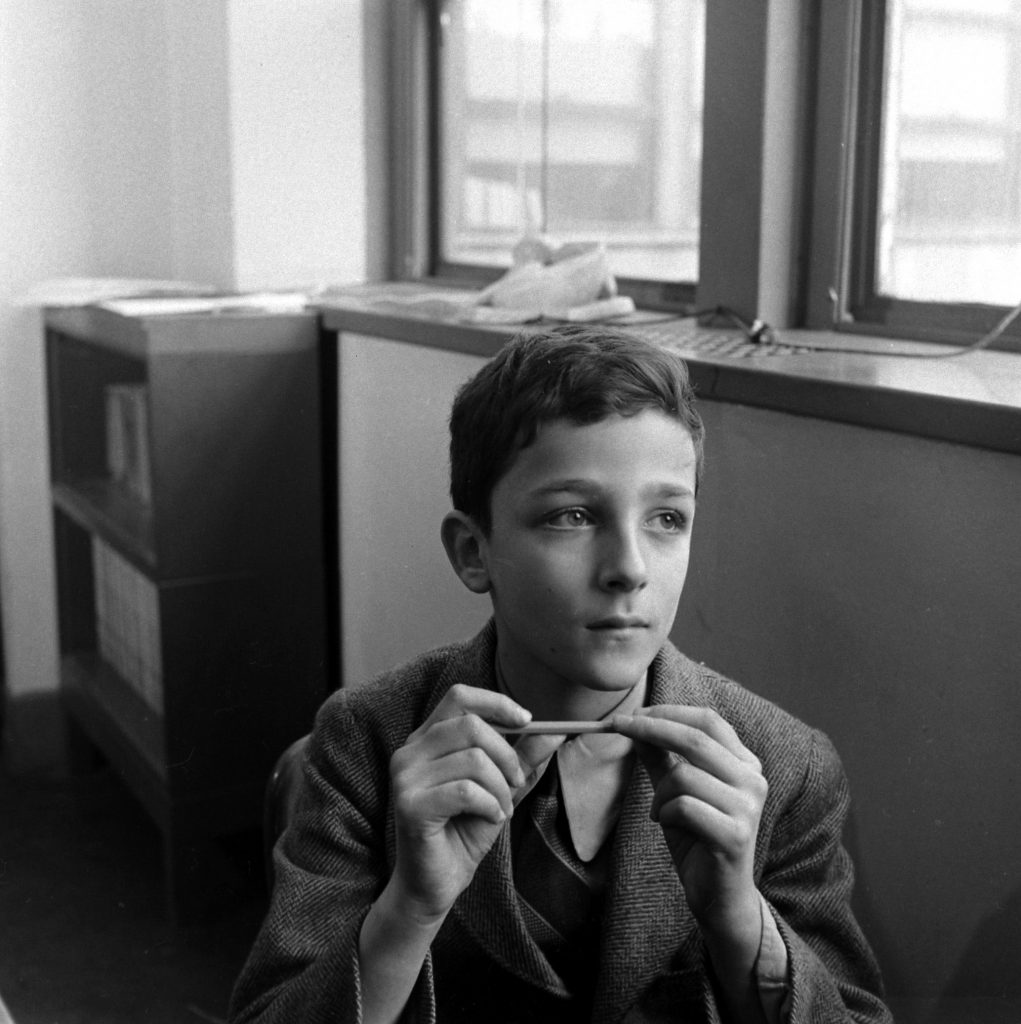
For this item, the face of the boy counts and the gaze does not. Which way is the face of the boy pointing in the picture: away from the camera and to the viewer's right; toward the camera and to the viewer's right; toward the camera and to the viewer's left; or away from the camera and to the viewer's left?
toward the camera and to the viewer's right

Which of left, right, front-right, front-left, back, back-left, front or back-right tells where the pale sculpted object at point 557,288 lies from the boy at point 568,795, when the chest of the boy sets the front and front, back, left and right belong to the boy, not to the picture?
back

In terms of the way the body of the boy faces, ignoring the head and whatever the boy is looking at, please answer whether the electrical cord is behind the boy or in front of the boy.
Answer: behind

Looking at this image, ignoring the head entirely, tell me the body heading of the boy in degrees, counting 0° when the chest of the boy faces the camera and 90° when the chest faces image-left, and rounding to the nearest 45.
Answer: approximately 0°

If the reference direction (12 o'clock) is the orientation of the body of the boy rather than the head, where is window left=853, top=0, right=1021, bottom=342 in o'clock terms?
The window is roughly at 7 o'clock from the boy.

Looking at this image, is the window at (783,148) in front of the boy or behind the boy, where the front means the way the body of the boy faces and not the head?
behind
